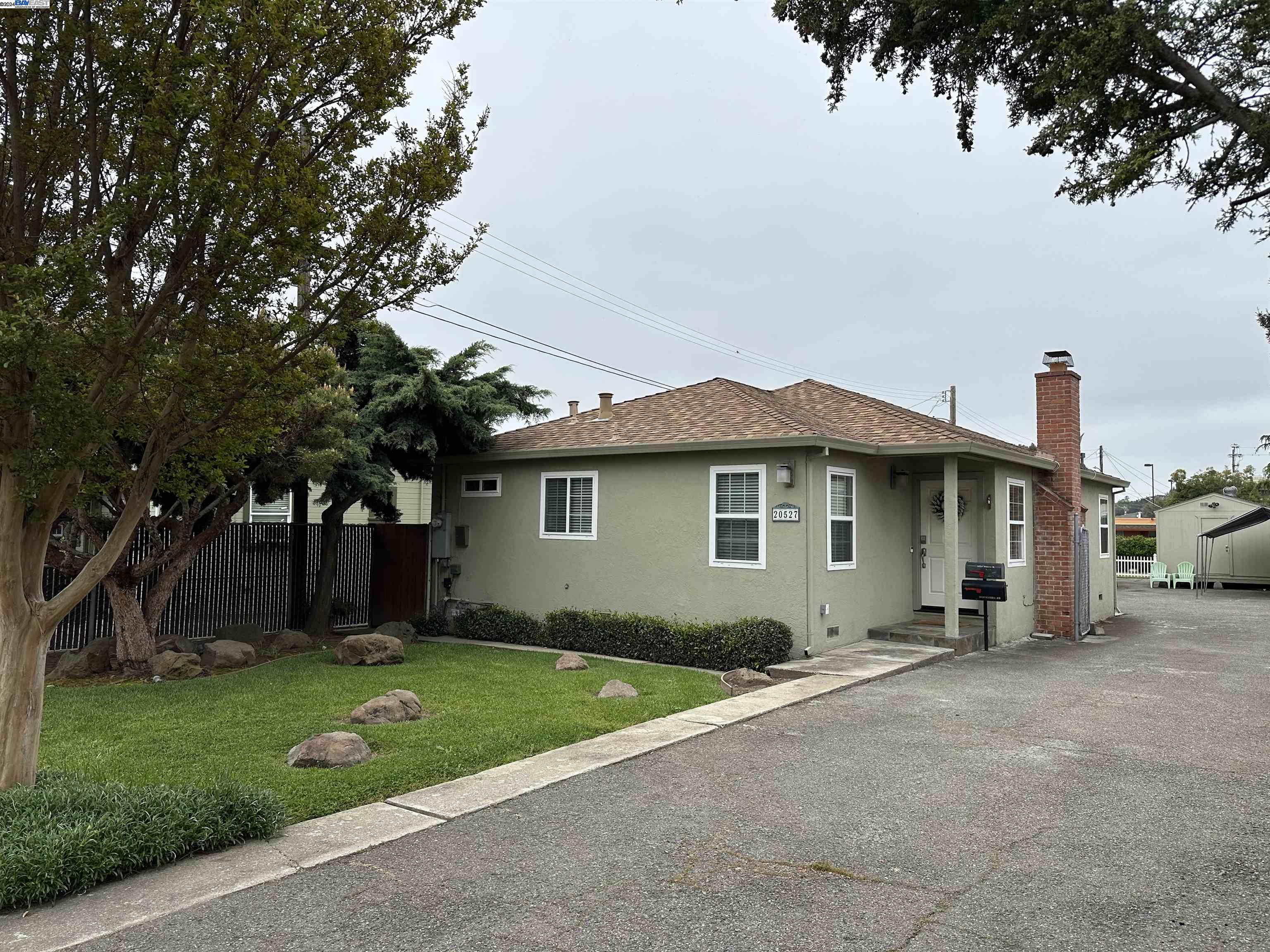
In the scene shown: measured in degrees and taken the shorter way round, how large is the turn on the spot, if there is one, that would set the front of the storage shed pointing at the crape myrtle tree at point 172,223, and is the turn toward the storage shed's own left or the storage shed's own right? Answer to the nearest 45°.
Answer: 0° — it already faces it

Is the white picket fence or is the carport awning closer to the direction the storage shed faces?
the carport awning

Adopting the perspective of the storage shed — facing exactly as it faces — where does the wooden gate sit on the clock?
The wooden gate is roughly at 1 o'clock from the storage shed.

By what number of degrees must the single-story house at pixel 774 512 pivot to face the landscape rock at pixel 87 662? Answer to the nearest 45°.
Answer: approximately 90° to its right

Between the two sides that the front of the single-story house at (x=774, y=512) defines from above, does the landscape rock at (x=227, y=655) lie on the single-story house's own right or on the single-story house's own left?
on the single-story house's own right

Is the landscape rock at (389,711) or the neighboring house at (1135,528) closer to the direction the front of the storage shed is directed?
the landscape rock

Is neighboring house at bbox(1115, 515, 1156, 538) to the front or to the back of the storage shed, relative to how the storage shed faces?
to the back

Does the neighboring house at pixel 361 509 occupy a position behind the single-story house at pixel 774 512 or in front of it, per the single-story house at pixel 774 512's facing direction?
behind
